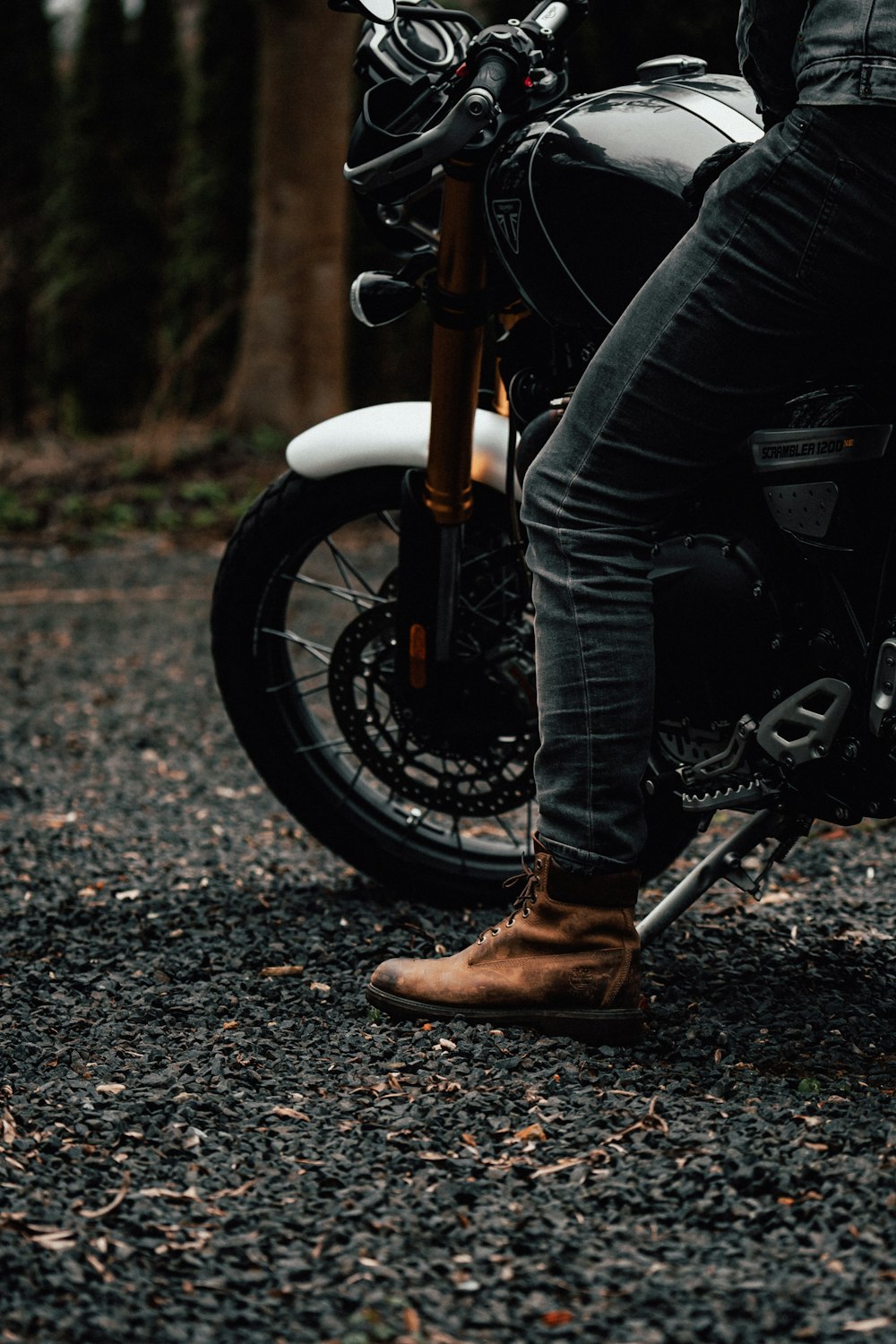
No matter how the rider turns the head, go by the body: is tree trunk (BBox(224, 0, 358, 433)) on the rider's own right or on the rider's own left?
on the rider's own right

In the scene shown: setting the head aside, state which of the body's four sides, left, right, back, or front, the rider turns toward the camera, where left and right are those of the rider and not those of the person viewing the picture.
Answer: left
